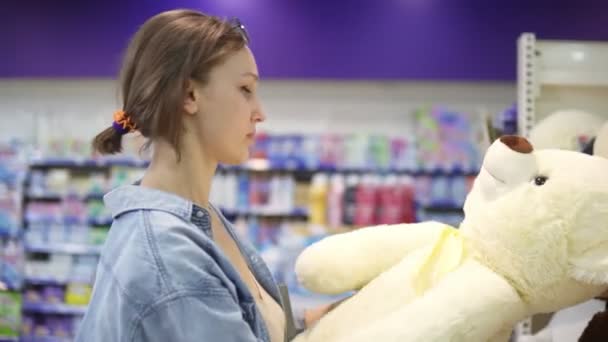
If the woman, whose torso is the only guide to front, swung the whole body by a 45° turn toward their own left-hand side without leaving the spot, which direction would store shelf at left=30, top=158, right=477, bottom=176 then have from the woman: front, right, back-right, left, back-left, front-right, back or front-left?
front-left

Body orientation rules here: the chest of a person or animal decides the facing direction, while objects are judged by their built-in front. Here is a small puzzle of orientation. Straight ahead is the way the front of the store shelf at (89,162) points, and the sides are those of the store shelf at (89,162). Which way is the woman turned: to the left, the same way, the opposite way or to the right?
to the left

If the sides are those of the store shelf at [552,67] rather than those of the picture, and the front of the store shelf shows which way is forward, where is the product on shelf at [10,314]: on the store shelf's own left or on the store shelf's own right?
on the store shelf's own right

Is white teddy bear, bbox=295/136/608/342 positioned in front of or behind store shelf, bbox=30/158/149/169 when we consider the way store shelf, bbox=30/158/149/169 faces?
in front

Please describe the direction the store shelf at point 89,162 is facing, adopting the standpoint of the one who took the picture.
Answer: facing the viewer

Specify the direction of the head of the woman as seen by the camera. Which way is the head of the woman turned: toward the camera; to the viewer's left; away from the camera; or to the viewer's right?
to the viewer's right

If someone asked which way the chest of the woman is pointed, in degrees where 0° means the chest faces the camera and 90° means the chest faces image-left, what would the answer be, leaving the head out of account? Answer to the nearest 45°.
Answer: approximately 270°

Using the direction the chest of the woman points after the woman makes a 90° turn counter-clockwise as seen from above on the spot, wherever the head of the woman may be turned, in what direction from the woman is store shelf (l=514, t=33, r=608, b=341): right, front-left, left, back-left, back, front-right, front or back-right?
front-right
